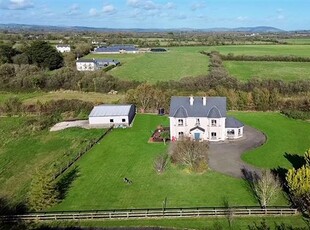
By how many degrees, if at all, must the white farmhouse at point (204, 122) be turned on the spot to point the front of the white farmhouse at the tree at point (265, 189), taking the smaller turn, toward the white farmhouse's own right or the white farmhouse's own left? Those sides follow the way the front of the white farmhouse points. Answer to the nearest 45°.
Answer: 0° — it already faces it

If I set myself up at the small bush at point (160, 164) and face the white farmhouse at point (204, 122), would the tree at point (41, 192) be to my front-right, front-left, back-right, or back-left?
back-left

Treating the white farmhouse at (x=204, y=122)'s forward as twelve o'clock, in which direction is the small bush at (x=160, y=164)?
The small bush is roughly at 1 o'clock from the white farmhouse.

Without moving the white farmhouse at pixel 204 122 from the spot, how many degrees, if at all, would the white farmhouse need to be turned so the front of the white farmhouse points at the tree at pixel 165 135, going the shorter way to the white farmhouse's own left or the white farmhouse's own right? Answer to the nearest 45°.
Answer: approximately 90° to the white farmhouse's own right

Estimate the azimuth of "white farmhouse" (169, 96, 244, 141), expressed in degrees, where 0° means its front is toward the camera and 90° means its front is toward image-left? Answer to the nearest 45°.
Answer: approximately 0°

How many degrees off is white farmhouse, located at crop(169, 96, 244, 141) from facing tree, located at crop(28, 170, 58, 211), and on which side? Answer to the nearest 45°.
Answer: approximately 45° to its right
